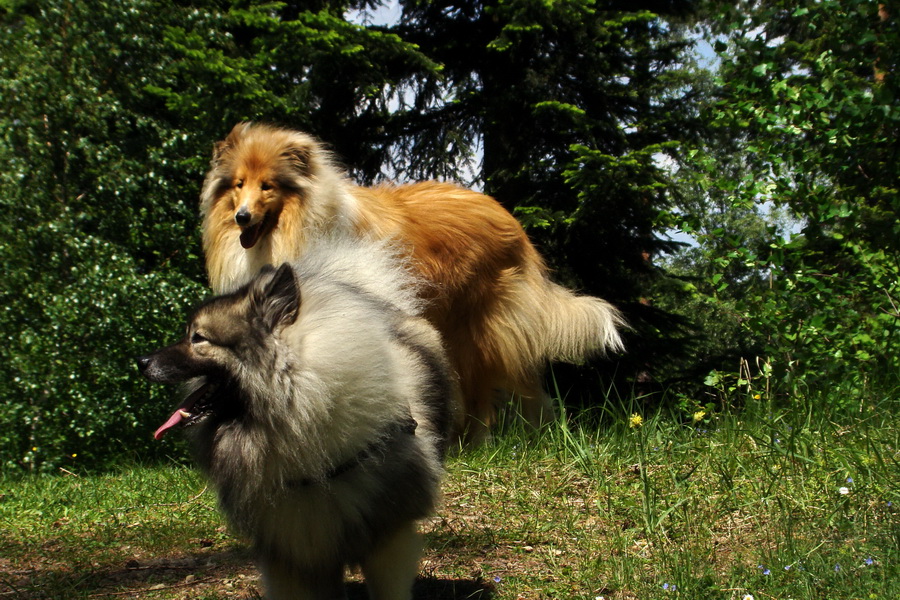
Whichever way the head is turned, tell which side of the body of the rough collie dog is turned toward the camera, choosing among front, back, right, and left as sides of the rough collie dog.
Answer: left

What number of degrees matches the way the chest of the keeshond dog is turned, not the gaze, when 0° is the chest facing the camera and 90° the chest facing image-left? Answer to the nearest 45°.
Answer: approximately 45°

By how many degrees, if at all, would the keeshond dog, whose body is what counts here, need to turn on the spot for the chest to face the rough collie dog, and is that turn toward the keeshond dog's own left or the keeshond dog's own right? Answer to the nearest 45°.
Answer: approximately 135° to the keeshond dog's own right

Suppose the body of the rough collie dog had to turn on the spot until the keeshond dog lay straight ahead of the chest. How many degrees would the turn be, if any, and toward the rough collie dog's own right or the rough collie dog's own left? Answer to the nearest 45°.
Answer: approximately 90° to the rough collie dog's own left
